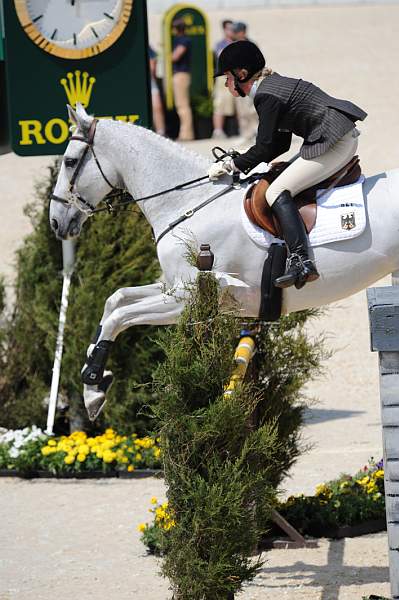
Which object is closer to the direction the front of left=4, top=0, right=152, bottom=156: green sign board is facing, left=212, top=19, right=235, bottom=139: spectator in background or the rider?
the rider

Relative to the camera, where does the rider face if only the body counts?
to the viewer's left

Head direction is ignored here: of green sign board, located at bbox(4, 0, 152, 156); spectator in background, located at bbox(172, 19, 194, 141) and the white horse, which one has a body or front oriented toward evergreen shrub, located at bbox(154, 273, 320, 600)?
the green sign board

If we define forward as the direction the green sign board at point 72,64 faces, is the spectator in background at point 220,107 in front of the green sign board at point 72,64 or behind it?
behind

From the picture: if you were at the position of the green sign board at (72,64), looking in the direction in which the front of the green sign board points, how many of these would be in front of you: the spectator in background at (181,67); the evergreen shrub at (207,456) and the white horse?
2

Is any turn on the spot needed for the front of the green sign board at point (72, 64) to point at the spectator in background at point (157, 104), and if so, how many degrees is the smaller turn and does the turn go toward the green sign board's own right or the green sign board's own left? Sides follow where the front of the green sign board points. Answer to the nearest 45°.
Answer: approximately 180°

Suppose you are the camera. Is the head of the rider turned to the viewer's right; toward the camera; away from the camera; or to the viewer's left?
to the viewer's left

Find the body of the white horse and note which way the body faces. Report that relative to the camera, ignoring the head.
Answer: to the viewer's left

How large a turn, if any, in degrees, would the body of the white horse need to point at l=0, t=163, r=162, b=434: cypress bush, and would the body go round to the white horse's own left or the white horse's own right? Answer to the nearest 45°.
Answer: approximately 90° to the white horse's own right
